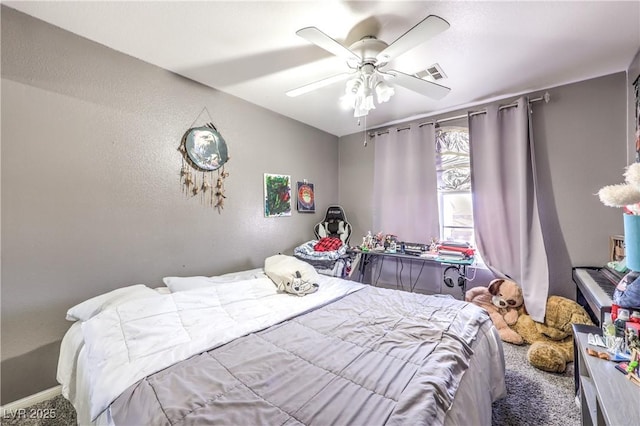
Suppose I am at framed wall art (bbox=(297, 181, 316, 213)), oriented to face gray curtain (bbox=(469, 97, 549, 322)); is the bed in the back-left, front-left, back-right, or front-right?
front-right

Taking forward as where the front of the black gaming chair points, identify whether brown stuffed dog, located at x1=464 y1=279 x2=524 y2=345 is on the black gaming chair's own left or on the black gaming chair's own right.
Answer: on the black gaming chair's own left

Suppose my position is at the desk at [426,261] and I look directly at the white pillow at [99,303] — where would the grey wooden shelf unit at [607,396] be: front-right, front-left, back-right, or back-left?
front-left

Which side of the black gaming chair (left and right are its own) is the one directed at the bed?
front

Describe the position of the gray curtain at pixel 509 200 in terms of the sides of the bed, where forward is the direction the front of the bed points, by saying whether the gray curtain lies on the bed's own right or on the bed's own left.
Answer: on the bed's own left

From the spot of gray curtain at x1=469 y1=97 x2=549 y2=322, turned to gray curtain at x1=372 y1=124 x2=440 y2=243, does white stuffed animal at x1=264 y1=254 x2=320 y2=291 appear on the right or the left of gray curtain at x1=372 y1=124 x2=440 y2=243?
left

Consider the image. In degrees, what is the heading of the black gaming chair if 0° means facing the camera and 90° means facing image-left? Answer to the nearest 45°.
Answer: approximately 0°

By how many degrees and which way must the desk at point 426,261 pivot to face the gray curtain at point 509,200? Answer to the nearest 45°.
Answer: approximately 135° to its left

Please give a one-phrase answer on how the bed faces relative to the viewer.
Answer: facing the viewer and to the right of the viewer

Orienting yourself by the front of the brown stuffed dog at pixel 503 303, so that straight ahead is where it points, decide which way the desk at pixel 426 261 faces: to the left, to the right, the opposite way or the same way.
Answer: the same way

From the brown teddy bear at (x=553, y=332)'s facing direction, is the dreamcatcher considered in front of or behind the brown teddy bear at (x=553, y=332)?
in front

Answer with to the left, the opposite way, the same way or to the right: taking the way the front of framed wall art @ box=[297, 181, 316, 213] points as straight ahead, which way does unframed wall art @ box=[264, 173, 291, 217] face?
the same way

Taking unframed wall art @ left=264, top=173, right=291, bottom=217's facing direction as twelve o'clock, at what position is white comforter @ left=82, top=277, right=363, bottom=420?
The white comforter is roughly at 2 o'clock from the unframed wall art.

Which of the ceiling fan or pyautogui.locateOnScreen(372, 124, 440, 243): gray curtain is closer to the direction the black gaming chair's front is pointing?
the ceiling fan

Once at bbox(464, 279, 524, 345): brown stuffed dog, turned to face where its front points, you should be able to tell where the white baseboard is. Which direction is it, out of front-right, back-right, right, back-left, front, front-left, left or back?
front

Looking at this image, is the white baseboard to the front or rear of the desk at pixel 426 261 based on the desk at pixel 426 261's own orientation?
to the front

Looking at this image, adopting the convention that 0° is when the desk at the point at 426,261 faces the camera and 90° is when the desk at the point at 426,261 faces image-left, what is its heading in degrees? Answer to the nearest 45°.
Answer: approximately 45°
